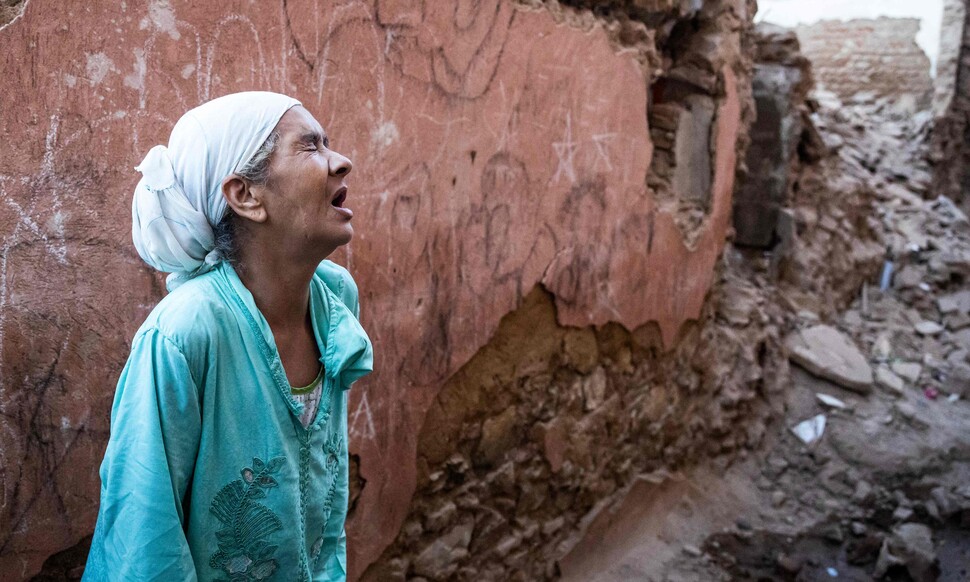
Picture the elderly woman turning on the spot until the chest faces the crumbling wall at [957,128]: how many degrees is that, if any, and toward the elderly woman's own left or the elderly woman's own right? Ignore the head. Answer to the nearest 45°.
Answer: approximately 90° to the elderly woman's own left

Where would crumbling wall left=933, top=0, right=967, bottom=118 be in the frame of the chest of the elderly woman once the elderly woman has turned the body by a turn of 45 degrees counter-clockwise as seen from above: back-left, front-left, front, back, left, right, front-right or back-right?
front-left

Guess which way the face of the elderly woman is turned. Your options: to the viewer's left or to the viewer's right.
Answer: to the viewer's right

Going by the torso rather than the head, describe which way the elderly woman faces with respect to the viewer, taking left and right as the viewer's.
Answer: facing the viewer and to the right of the viewer

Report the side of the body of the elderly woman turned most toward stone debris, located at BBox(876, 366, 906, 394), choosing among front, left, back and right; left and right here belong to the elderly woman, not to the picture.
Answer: left

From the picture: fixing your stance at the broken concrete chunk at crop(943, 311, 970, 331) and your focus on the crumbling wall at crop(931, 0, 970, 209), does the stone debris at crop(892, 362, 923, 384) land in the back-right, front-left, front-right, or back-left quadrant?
back-left

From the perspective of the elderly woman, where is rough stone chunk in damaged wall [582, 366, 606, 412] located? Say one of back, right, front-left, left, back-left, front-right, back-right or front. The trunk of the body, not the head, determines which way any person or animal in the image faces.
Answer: left

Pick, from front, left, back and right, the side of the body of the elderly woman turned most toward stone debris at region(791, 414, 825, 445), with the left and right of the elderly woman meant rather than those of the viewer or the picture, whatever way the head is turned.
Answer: left

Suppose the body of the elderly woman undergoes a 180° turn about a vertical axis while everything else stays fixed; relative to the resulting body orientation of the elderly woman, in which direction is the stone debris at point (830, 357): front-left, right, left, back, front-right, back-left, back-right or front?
right
